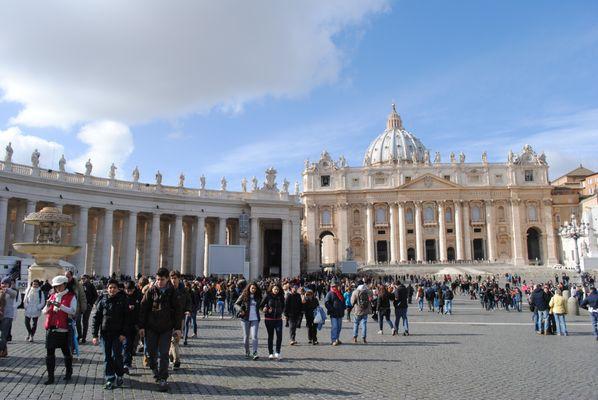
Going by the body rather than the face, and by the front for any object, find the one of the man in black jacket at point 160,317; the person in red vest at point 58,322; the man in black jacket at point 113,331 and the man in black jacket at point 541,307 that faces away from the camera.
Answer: the man in black jacket at point 541,307

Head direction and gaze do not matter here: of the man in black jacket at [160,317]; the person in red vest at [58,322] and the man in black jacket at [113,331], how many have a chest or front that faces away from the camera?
0

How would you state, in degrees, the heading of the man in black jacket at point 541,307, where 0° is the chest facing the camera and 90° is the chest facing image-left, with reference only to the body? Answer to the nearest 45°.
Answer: approximately 180°

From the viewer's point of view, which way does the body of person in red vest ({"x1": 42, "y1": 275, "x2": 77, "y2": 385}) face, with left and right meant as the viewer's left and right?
facing the viewer and to the left of the viewer

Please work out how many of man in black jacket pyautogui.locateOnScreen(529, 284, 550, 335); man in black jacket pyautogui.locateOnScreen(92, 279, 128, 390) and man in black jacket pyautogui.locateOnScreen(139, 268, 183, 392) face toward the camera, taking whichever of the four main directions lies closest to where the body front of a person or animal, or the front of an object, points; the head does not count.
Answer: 2

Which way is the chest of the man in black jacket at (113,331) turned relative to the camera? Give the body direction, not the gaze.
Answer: toward the camera

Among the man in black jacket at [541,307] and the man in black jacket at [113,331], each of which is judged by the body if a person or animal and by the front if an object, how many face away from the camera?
1

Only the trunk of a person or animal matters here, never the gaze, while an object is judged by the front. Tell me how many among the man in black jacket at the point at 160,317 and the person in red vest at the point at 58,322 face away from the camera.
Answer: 0

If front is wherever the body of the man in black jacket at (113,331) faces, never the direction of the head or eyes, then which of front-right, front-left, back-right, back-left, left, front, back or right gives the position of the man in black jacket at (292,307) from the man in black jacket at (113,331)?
back-left

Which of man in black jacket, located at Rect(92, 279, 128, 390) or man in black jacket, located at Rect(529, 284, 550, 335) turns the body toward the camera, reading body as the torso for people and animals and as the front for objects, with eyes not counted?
man in black jacket, located at Rect(92, 279, 128, 390)

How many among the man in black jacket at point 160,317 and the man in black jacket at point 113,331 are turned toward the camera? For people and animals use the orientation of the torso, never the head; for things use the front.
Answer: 2

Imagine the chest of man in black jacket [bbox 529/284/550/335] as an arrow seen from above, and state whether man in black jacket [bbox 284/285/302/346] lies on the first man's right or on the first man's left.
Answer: on the first man's left
